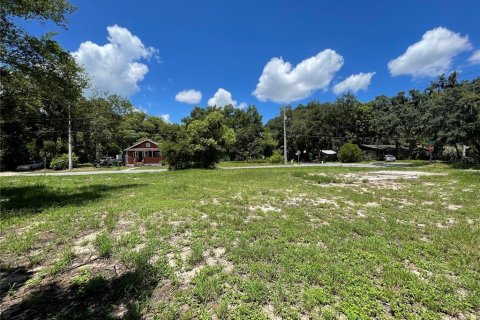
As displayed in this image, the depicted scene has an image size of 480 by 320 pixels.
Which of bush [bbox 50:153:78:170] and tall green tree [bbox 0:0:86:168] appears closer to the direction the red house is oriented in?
the tall green tree

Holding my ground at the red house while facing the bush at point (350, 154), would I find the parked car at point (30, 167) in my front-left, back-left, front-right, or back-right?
back-right

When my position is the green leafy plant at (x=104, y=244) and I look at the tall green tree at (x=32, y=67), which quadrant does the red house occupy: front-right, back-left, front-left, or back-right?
front-right

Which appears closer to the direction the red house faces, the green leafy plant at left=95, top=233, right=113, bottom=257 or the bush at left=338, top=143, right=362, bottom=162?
the green leafy plant

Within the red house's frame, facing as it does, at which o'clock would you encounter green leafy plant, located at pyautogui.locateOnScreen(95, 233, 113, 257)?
The green leafy plant is roughly at 12 o'clock from the red house.

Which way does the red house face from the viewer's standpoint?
toward the camera

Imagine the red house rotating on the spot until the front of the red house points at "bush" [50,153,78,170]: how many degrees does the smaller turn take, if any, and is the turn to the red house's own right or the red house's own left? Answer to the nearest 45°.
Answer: approximately 45° to the red house's own right

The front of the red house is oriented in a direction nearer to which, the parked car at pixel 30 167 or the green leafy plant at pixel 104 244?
the green leafy plant

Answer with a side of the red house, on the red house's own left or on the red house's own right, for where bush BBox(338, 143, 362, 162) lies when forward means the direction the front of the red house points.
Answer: on the red house's own left

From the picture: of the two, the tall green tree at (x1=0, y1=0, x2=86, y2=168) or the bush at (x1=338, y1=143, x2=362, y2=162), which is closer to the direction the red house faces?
the tall green tree
